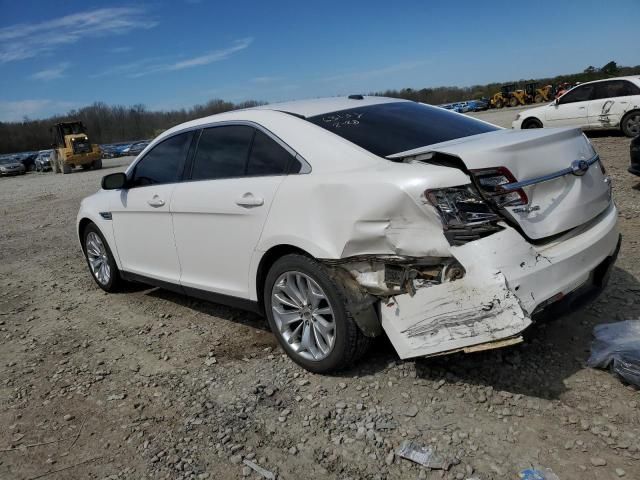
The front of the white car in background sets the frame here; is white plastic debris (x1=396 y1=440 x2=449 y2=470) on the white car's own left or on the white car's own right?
on the white car's own left

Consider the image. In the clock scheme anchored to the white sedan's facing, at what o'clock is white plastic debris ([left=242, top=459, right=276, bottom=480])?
The white plastic debris is roughly at 9 o'clock from the white sedan.

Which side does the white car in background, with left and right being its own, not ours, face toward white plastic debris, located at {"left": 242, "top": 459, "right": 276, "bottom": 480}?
left

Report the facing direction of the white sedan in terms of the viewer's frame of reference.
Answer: facing away from the viewer and to the left of the viewer

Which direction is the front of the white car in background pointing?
to the viewer's left

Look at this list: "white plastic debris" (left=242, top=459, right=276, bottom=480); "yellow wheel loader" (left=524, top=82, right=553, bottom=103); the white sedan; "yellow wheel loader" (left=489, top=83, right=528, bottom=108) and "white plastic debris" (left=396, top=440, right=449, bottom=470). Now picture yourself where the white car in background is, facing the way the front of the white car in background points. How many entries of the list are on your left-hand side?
3

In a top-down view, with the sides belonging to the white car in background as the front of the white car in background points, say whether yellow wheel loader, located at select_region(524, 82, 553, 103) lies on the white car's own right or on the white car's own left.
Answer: on the white car's own right

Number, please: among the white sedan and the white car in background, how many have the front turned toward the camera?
0

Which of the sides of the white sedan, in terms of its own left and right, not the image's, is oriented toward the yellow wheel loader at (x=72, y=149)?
front

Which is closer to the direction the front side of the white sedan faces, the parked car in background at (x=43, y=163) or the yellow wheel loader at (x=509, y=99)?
the parked car in background

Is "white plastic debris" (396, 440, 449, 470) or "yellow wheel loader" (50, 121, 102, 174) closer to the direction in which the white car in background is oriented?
the yellow wheel loader

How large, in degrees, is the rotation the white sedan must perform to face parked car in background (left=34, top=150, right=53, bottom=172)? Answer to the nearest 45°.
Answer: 0° — it already faces it

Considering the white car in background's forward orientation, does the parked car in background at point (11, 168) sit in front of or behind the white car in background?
in front

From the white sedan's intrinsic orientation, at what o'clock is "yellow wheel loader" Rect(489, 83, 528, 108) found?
The yellow wheel loader is roughly at 2 o'clock from the white sedan.

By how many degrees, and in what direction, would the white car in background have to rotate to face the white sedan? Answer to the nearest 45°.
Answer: approximately 90° to its left
